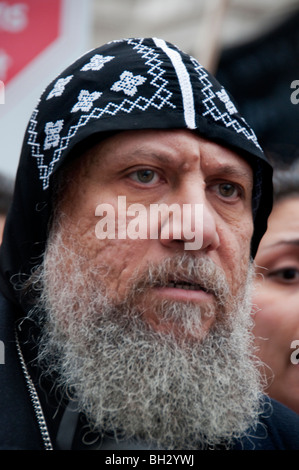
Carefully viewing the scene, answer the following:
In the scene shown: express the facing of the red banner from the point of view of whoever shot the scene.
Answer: facing the viewer
